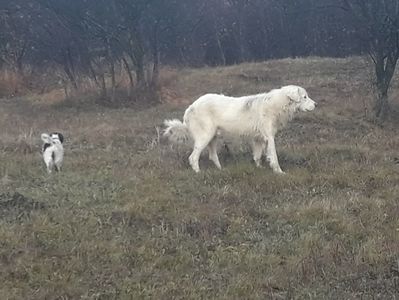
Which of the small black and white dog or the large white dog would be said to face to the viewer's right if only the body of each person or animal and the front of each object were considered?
the large white dog

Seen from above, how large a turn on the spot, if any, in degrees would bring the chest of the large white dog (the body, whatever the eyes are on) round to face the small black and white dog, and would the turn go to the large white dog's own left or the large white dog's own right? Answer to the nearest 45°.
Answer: approximately 180°

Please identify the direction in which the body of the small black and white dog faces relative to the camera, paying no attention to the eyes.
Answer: away from the camera

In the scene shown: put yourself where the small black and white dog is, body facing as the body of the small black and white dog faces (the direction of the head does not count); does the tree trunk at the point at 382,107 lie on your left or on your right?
on your right

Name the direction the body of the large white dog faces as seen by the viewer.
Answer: to the viewer's right

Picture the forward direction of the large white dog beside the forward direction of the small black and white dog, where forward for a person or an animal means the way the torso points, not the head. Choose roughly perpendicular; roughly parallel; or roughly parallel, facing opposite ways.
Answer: roughly perpendicular

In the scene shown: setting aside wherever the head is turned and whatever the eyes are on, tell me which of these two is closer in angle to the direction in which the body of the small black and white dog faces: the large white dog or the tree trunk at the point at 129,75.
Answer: the tree trunk

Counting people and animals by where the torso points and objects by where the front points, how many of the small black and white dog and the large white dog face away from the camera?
1

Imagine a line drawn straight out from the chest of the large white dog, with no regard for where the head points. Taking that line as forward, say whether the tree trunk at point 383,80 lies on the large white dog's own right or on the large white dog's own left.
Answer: on the large white dog's own left

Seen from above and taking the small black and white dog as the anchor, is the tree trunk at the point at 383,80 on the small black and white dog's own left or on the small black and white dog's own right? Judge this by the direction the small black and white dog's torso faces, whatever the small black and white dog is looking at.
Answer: on the small black and white dog's own right

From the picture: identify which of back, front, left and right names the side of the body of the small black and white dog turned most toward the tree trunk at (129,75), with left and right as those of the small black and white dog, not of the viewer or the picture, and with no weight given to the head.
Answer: front
